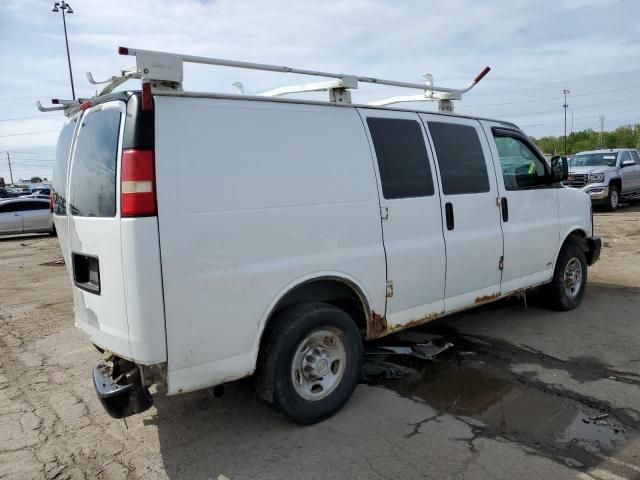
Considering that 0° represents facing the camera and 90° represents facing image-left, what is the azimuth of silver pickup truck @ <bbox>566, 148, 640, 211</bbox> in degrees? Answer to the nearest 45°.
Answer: approximately 45°

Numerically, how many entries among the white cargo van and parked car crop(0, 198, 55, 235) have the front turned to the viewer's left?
1

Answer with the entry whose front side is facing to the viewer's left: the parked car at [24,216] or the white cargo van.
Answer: the parked car

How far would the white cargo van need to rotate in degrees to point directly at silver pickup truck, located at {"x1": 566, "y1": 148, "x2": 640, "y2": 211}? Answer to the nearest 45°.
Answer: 0° — it already faces it

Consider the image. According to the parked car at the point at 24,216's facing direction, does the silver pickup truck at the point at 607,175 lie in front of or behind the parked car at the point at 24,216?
behind

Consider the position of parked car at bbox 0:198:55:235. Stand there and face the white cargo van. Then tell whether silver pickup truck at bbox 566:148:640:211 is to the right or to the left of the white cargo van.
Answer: left

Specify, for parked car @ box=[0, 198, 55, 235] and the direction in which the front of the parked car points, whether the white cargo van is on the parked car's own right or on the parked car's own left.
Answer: on the parked car's own left

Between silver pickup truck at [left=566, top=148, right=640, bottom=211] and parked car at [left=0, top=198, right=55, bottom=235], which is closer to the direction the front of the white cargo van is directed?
the silver pickup truck

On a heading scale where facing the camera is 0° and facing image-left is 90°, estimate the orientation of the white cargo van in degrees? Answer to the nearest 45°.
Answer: approximately 225°

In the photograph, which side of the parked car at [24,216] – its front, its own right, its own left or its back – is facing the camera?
left

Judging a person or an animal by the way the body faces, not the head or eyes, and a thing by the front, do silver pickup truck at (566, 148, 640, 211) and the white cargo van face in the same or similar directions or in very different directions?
very different directions
